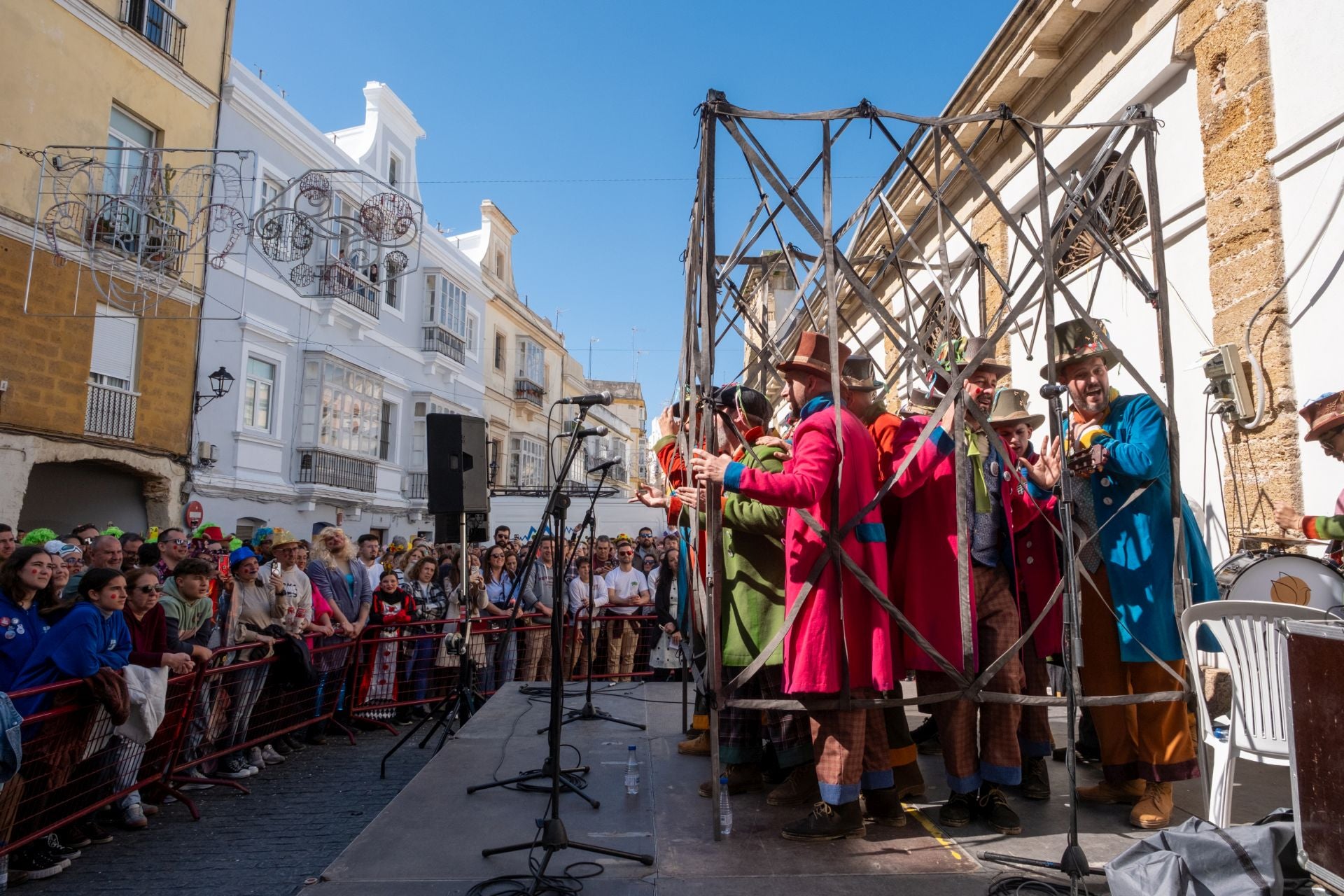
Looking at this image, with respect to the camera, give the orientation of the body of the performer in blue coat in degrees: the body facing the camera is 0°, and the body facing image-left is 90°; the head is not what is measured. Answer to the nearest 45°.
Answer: approximately 45°

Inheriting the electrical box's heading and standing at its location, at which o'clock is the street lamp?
The street lamp is roughly at 2 o'clock from the electrical box.

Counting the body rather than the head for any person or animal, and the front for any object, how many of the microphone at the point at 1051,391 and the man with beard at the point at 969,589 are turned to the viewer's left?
1

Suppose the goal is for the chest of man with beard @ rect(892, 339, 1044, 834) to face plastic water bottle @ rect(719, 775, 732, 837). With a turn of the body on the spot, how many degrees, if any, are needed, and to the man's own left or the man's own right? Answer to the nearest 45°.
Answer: approximately 90° to the man's own right

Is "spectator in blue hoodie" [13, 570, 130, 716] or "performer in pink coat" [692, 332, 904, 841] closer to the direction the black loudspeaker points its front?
the spectator in blue hoodie

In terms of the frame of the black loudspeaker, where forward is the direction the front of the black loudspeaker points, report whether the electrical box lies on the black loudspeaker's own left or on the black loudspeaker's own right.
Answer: on the black loudspeaker's own left
